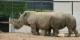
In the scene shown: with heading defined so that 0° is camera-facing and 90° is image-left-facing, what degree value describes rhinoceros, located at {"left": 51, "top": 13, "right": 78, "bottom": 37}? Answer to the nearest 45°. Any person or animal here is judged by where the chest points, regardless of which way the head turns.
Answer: approximately 90°

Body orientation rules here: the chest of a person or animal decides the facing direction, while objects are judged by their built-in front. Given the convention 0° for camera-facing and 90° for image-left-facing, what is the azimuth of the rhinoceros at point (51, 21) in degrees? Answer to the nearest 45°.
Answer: approximately 90°
